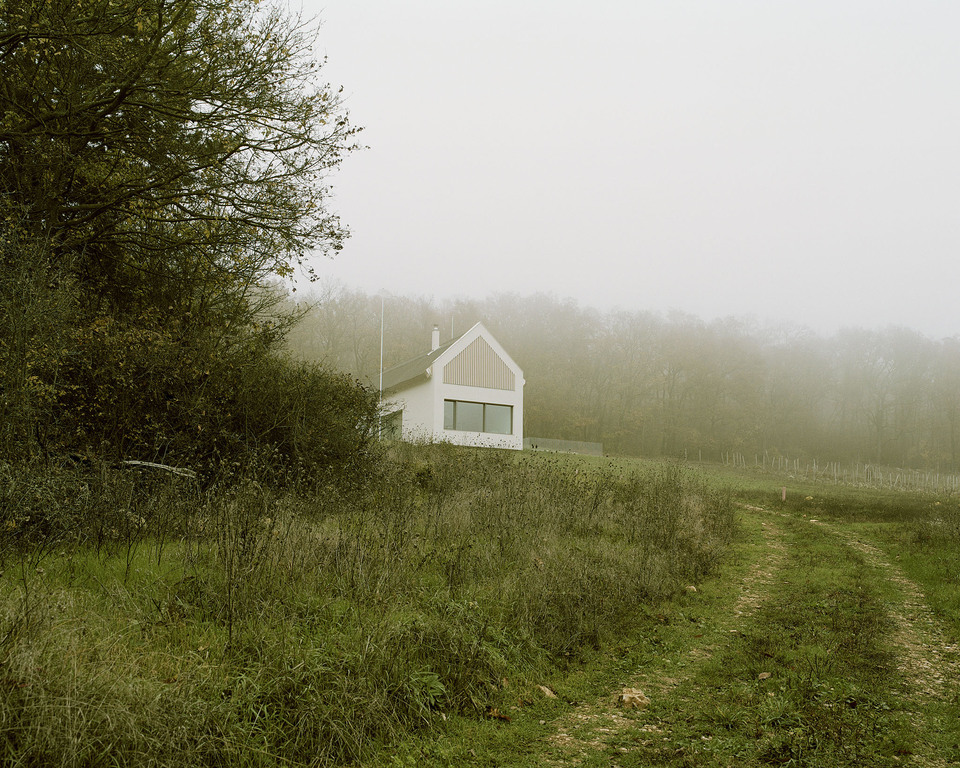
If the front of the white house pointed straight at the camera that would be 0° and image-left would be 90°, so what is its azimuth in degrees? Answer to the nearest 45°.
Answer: approximately 315°
